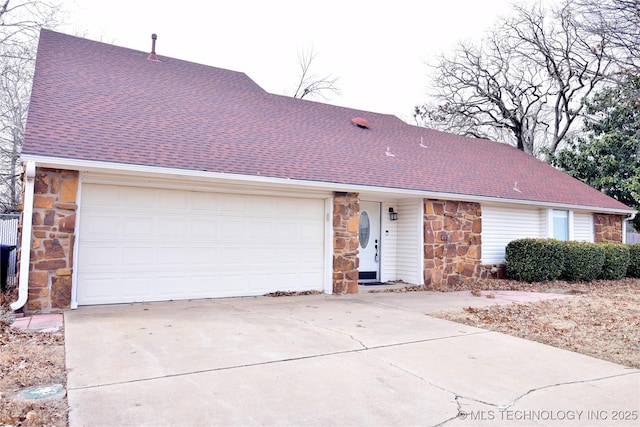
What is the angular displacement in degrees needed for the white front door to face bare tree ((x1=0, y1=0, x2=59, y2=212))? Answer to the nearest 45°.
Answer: approximately 90° to its right

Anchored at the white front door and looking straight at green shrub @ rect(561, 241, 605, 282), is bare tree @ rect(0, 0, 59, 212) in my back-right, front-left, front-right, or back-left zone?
back-left

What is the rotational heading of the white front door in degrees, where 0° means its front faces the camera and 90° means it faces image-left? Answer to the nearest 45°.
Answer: approximately 0°

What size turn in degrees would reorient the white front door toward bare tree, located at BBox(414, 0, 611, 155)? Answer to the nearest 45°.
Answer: approximately 135° to its left

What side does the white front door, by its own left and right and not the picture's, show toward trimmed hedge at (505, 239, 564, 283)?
left

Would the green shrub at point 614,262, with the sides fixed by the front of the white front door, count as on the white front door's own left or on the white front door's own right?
on the white front door's own left

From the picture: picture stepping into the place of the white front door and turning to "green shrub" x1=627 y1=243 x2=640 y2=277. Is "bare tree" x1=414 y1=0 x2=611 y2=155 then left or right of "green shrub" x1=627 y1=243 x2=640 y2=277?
left

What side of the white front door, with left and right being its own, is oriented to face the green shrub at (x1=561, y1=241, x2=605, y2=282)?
left

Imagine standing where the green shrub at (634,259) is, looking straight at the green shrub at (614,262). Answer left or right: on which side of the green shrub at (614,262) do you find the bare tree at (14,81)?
right
